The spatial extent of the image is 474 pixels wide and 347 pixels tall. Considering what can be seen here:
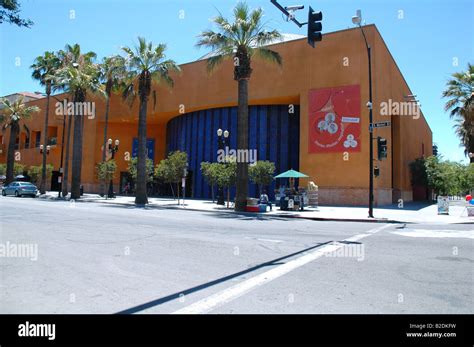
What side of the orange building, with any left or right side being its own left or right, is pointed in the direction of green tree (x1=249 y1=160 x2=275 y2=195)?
front

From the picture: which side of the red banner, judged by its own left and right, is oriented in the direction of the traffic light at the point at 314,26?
front

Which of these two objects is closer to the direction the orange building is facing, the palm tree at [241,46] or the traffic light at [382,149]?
the palm tree

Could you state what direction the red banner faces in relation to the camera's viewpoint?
facing the viewer

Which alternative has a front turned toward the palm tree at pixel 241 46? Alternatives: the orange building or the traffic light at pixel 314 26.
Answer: the orange building

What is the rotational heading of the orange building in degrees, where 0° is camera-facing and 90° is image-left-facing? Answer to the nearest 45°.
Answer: approximately 45°

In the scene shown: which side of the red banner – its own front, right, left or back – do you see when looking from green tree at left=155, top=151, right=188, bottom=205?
right

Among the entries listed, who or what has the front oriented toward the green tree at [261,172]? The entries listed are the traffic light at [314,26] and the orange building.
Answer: the orange building

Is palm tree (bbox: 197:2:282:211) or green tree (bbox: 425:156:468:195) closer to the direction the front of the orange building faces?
the palm tree

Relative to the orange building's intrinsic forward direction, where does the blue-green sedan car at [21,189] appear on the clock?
The blue-green sedan car is roughly at 2 o'clock from the orange building.

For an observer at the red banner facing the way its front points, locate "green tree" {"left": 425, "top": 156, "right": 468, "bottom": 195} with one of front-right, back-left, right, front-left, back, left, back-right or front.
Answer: back-left
